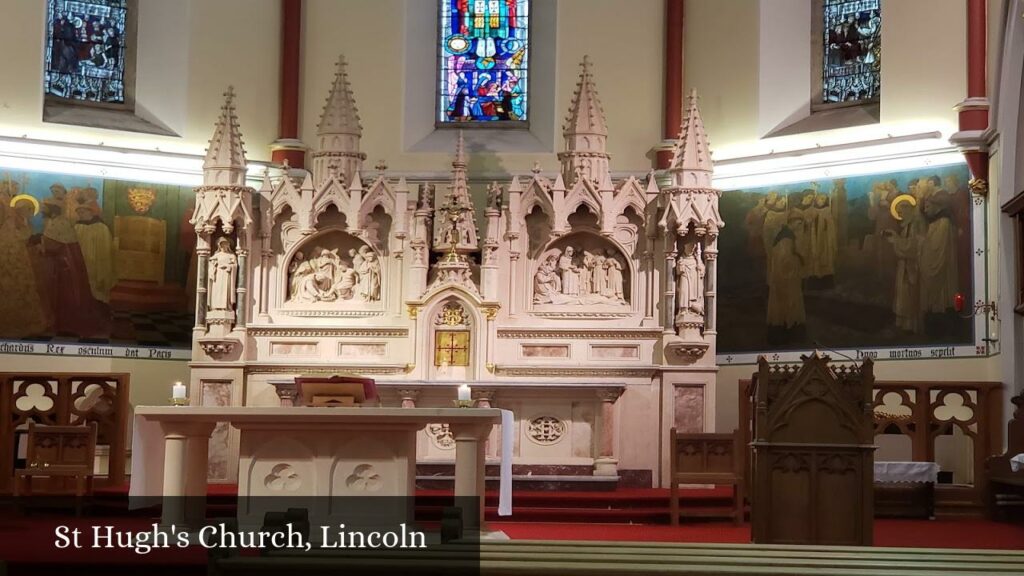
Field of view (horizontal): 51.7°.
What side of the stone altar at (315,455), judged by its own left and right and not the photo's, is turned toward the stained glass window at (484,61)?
back

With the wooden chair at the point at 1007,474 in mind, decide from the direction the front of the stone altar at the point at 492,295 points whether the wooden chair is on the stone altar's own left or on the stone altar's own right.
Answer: on the stone altar's own left

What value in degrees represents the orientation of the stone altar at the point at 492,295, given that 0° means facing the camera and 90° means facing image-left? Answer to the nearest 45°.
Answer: approximately 0°

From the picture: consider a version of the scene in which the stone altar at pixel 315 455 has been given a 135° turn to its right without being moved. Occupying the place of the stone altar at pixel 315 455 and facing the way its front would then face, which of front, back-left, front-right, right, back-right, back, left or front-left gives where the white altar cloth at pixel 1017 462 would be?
back-right

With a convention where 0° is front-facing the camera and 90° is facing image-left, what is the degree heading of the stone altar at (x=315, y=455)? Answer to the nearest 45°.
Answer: approximately 0°
